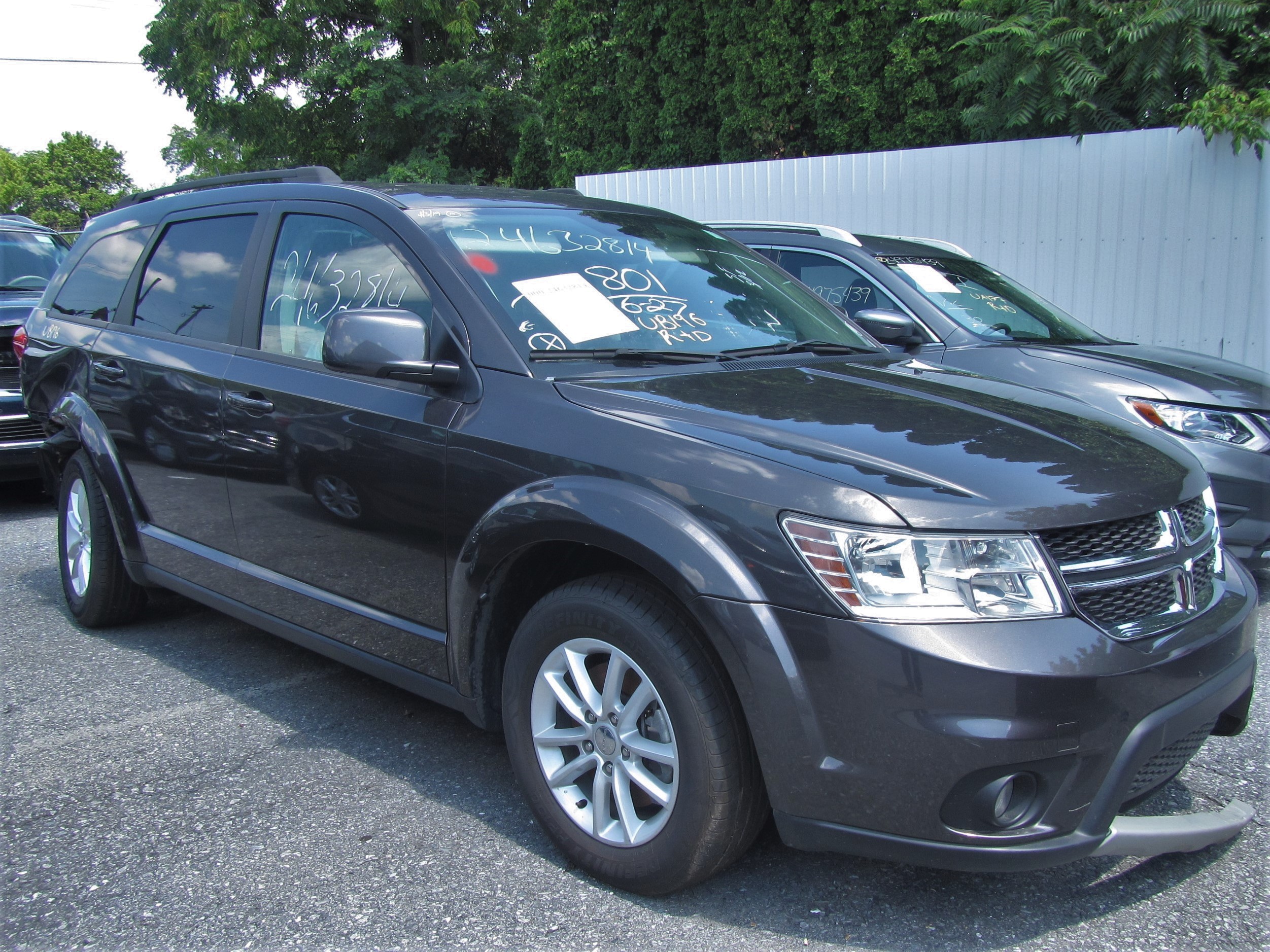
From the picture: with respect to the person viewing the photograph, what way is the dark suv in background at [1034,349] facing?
facing the viewer and to the right of the viewer

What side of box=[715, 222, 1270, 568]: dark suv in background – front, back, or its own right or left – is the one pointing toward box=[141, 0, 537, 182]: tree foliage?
back

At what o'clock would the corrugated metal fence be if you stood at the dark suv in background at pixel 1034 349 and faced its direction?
The corrugated metal fence is roughly at 8 o'clock from the dark suv in background.

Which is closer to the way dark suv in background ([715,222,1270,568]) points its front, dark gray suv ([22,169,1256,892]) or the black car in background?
the dark gray suv

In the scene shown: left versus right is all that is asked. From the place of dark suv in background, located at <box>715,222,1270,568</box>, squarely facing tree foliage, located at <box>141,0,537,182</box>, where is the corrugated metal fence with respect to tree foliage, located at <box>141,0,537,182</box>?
right

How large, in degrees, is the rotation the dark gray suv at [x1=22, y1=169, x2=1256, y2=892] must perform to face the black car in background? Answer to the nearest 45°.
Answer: approximately 180°

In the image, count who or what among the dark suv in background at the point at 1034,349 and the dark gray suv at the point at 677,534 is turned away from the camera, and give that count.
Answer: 0

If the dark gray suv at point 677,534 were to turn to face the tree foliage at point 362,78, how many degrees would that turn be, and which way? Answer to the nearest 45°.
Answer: approximately 135° to its left

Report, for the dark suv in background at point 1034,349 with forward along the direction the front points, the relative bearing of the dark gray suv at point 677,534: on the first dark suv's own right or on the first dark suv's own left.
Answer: on the first dark suv's own right

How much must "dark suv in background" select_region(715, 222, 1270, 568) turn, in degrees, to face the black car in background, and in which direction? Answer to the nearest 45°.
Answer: approximately 135° to its right

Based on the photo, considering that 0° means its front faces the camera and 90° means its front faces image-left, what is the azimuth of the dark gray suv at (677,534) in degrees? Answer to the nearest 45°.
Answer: approximately 315°
